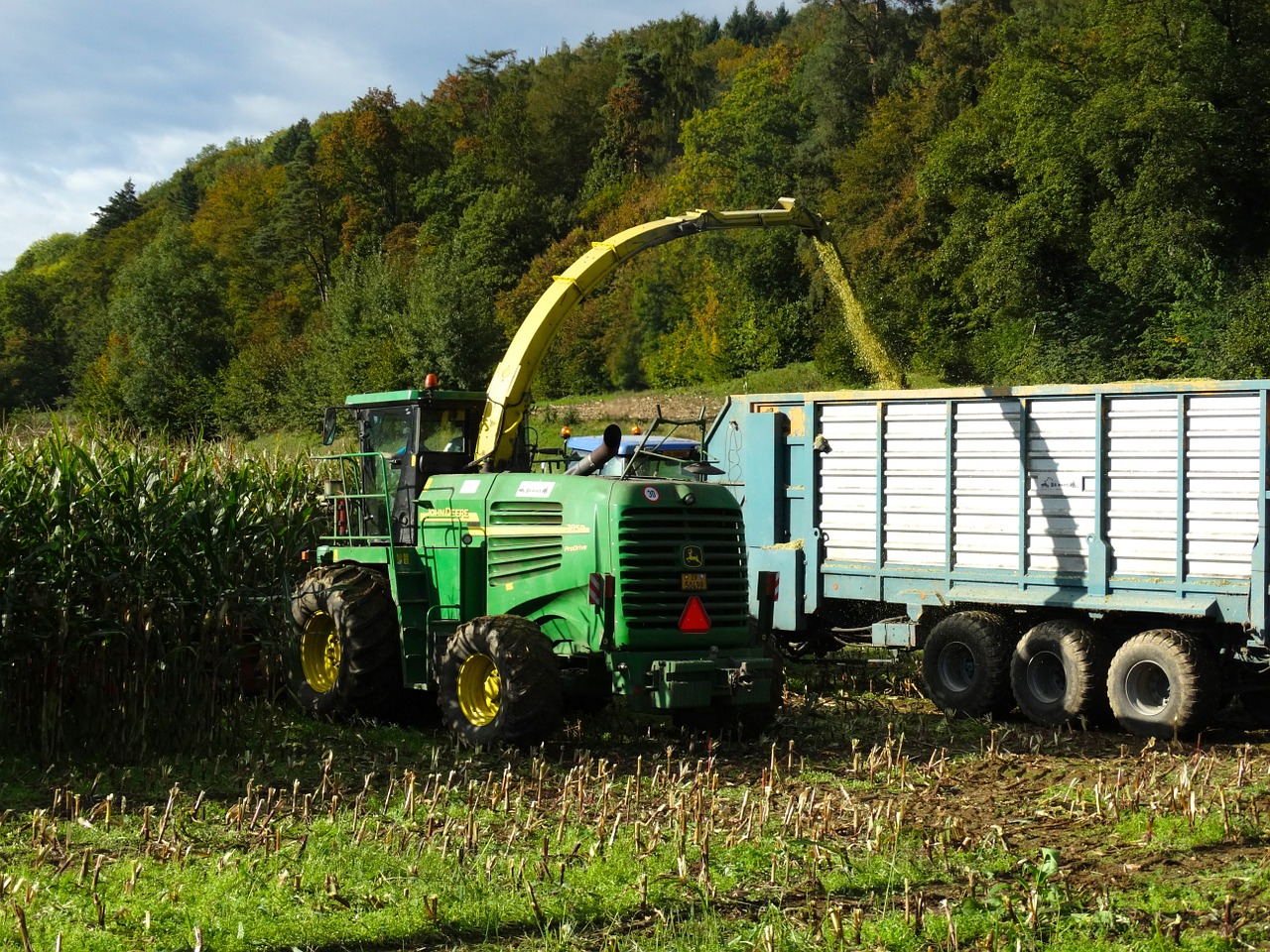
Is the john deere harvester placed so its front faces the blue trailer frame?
no

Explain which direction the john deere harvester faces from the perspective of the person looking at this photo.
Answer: facing away from the viewer and to the left of the viewer
